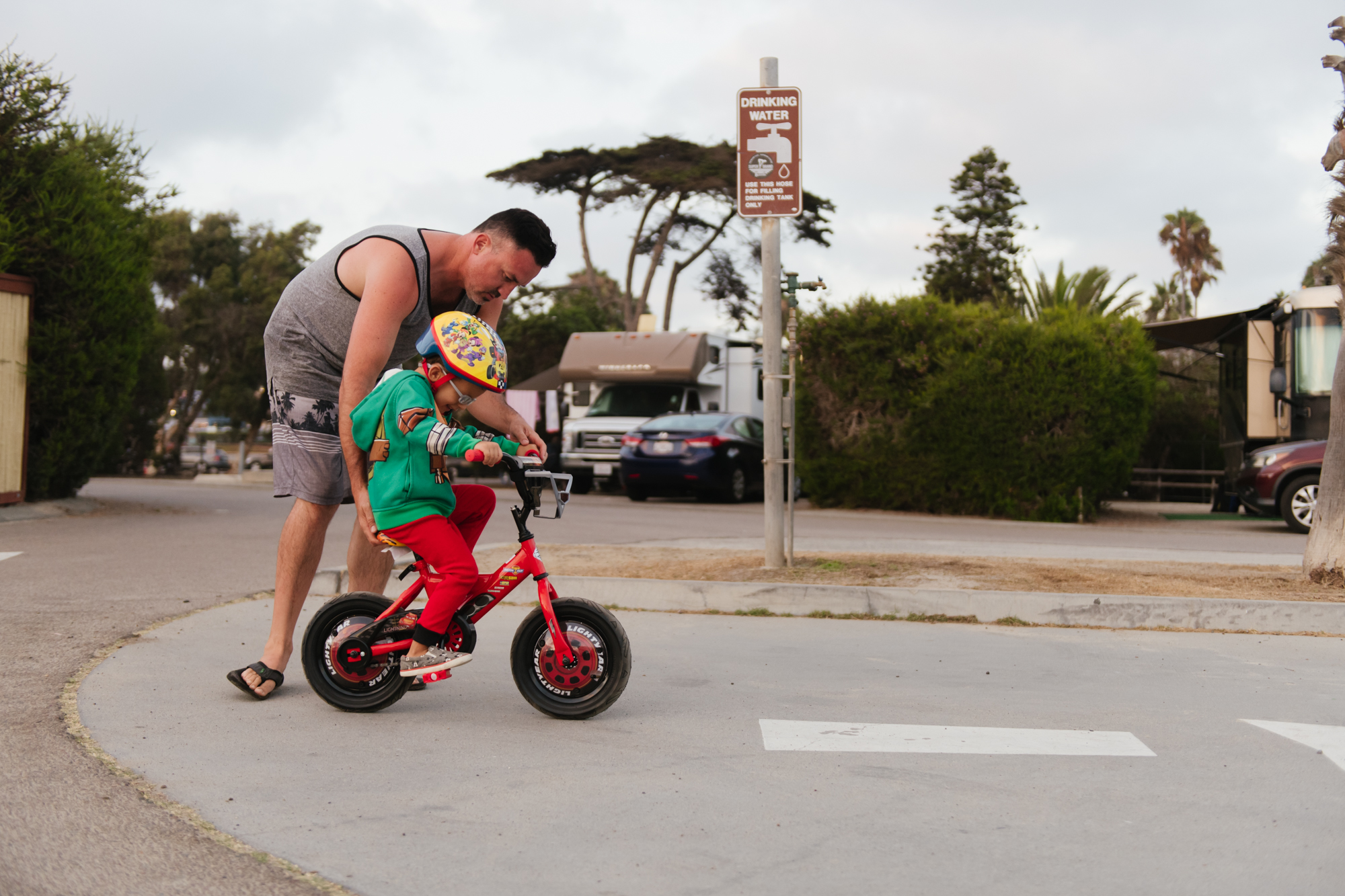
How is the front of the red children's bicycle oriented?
to the viewer's right

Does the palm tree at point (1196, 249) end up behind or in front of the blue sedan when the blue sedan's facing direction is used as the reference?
in front

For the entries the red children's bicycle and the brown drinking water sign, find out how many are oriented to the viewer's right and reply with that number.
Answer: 1

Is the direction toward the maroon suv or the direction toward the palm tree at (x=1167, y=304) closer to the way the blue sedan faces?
the palm tree

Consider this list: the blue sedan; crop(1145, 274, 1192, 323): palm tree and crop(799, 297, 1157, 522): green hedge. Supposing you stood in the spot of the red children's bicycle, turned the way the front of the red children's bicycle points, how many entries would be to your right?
0

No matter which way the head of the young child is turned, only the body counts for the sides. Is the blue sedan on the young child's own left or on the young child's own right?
on the young child's own left

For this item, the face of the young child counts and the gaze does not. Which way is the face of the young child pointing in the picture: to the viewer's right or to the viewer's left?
to the viewer's right

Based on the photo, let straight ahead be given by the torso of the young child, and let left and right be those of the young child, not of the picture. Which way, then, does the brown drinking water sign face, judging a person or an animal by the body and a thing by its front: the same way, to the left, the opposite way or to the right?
to the right

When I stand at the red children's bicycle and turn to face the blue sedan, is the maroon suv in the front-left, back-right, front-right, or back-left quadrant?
front-right

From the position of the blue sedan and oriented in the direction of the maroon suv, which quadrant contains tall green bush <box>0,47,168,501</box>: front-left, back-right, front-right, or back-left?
back-right

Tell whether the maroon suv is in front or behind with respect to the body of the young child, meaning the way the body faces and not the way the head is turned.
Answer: in front

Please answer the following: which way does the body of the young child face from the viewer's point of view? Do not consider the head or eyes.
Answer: to the viewer's right

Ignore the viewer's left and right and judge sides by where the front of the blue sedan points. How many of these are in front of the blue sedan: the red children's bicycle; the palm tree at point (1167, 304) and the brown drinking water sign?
1

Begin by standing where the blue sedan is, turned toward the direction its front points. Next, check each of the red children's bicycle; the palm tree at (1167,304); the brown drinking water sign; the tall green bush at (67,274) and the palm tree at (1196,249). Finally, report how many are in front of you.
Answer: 2

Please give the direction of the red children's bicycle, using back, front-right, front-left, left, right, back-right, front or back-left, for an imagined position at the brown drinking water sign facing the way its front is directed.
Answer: front

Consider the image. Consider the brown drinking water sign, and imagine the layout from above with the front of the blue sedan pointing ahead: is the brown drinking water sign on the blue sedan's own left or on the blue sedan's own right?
on the blue sedan's own right

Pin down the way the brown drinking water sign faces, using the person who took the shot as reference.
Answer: facing the viewer

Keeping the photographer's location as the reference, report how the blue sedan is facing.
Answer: facing away from the viewer and to the right of the viewer

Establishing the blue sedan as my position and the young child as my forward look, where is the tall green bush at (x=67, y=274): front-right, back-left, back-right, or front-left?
front-right
